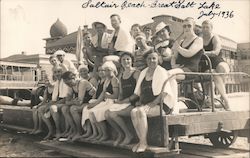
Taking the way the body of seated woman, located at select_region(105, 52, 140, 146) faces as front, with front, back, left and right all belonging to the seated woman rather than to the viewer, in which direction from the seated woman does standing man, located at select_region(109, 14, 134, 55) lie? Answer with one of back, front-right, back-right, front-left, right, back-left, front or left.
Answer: back-right

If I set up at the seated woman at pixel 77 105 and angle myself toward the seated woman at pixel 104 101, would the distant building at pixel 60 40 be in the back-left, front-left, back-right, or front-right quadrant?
back-left

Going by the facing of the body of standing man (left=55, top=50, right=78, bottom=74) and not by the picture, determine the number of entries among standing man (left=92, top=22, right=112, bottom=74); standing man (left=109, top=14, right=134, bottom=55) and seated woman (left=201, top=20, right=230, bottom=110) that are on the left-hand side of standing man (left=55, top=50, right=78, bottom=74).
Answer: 3

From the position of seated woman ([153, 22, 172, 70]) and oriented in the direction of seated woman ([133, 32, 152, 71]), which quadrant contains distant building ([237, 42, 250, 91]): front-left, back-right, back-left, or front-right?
back-right

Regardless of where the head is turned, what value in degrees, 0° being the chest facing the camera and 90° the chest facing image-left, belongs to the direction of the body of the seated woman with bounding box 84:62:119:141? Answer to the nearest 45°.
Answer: approximately 45°

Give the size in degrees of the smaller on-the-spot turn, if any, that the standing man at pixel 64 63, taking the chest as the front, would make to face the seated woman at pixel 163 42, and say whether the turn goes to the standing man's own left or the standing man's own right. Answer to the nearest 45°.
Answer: approximately 90° to the standing man's own left

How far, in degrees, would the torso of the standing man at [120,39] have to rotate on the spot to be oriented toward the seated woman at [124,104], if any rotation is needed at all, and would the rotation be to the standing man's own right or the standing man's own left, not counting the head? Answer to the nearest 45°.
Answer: approximately 45° to the standing man's own left

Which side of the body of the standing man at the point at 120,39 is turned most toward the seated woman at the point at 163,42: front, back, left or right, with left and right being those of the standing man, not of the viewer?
left

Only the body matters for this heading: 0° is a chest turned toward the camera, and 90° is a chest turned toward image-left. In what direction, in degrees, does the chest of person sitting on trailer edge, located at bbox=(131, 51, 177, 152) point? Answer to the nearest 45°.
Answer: approximately 45°

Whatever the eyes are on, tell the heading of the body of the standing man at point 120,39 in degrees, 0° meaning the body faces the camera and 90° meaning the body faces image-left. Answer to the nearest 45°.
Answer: approximately 45°

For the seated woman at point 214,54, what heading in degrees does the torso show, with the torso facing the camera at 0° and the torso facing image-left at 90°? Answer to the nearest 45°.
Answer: approximately 45°

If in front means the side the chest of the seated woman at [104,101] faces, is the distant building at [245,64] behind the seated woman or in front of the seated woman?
behind

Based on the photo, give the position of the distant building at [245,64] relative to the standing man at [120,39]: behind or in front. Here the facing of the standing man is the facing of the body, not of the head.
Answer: behind

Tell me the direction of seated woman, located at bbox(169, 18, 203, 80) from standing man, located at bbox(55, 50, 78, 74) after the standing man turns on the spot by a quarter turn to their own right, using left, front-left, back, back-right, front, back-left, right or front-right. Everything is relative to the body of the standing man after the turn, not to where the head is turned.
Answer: back
